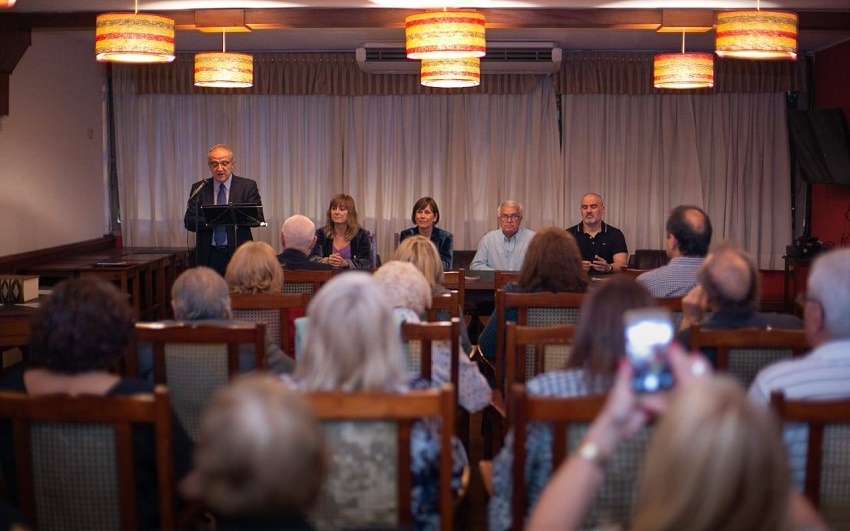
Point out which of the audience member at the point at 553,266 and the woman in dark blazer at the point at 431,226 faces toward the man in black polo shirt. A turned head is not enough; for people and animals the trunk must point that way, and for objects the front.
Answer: the audience member

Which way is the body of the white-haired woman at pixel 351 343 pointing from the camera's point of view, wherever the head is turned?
away from the camera

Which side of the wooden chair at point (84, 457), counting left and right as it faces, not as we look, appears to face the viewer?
back

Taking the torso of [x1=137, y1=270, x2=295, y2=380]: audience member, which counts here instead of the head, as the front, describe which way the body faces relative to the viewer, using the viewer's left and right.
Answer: facing away from the viewer

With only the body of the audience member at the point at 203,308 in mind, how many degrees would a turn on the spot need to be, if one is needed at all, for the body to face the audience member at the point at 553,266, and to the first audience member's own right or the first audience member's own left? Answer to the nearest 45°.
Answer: approximately 90° to the first audience member's own right

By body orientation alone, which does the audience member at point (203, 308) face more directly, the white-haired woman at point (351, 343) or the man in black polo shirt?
the man in black polo shirt

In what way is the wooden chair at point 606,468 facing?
away from the camera

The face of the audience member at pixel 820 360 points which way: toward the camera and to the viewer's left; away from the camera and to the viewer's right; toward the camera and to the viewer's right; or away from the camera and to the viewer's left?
away from the camera and to the viewer's left

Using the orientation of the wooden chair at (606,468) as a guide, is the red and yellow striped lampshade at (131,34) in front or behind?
in front

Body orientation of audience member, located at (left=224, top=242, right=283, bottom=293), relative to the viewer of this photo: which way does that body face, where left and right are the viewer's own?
facing away from the viewer

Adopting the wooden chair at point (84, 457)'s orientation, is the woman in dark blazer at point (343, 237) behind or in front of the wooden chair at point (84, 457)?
in front

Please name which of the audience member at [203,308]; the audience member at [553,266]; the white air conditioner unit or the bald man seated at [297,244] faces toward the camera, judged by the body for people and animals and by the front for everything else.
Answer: the white air conditioner unit

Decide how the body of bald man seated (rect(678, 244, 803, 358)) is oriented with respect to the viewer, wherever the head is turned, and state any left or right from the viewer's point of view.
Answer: facing away from the viewer and to the left of the viewer

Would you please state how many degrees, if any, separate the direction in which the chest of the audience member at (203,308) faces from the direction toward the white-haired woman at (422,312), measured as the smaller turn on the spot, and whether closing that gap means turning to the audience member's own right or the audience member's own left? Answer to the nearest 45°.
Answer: approximately 90° to the audience member's own right

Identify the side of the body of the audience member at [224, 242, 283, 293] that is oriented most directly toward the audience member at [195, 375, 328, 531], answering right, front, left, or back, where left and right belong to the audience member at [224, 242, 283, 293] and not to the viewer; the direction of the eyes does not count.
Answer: back
